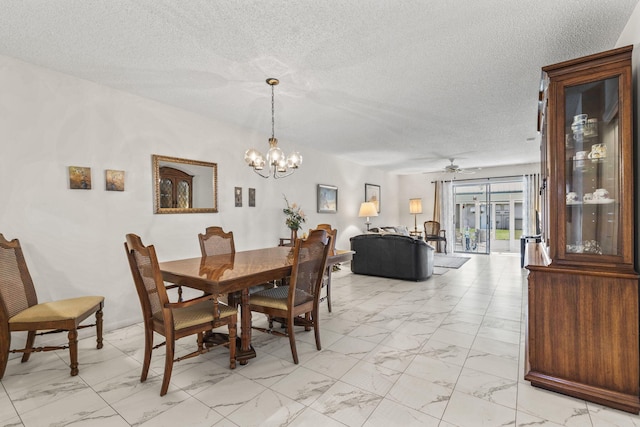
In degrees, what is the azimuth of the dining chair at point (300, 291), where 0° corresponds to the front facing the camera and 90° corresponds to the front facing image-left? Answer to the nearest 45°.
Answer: approximately 135°

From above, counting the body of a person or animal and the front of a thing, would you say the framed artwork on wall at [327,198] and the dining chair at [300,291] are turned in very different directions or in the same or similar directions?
very different directions

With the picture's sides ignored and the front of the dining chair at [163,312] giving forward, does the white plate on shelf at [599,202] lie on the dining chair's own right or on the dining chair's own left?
on the dining chair's own right

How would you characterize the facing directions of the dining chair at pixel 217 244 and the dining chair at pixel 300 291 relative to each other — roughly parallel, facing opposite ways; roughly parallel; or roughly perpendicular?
roughly parallel, facing opposite ways

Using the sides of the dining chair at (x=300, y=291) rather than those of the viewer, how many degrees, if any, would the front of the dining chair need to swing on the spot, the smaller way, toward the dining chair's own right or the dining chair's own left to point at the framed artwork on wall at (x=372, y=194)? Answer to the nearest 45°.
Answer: approximately 45° to the dining chair's own right

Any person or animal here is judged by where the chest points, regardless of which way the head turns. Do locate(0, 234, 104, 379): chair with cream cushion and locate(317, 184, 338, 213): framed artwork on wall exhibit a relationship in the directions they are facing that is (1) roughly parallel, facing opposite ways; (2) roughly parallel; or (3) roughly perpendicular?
roughly perpendicular

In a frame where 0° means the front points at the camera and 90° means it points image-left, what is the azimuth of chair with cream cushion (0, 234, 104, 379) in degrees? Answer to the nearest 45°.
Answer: approximately 270°

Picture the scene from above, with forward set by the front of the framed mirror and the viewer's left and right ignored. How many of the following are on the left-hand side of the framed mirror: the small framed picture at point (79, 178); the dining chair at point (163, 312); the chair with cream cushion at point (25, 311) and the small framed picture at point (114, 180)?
0

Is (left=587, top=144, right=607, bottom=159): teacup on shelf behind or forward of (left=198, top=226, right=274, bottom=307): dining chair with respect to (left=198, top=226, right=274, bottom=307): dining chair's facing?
forward

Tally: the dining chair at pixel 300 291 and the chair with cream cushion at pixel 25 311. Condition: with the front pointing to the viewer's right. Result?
1

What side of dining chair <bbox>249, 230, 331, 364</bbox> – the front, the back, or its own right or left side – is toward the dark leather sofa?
right

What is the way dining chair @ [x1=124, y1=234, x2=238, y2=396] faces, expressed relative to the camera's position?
facing away from the viewer and to the right of the viewer

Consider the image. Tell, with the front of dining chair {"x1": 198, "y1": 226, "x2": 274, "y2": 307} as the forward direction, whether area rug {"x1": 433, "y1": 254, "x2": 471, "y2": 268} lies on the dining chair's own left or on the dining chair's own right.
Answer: on the dining chair's own left

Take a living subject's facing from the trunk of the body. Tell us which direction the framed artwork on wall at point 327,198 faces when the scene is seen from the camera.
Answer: facing the viewer and to the right of the viewer

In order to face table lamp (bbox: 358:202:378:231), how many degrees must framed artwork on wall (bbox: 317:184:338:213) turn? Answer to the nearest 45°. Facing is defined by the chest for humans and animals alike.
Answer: approximately 90° to its left

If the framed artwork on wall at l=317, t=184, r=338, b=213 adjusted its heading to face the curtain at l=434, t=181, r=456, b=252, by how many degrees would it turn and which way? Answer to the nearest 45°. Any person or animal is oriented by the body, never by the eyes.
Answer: approximately 90° to its left

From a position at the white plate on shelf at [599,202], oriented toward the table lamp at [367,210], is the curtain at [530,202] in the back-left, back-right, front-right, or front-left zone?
front-right

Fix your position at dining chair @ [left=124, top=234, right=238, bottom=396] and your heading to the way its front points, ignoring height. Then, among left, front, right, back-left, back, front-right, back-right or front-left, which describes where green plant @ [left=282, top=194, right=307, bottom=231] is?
front

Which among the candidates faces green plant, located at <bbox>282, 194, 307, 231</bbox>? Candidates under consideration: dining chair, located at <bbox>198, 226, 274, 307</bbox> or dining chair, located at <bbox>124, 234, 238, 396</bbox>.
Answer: dining chair, located at <bbox>124, 234, 238, 396</bbox>

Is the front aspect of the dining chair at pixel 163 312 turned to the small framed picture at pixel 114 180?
no

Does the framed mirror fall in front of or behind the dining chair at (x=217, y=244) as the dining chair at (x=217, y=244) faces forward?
behind
